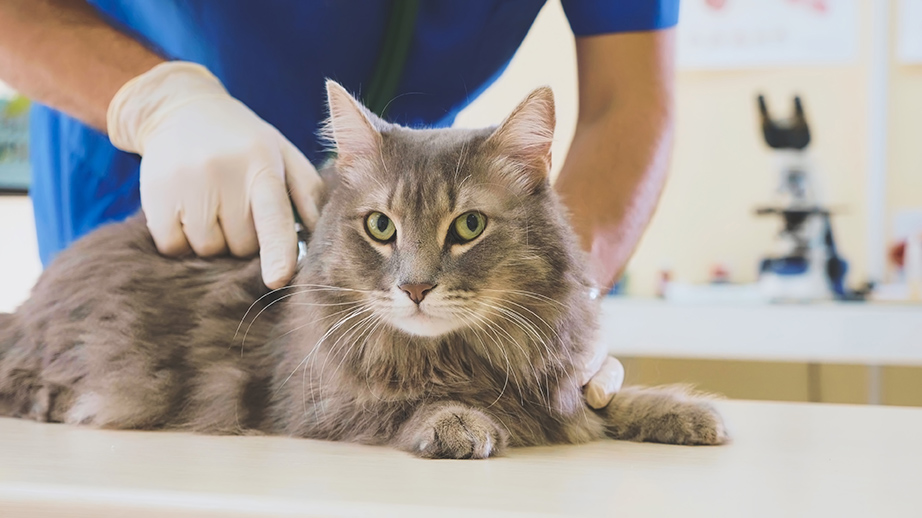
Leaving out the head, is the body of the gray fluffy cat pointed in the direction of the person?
no

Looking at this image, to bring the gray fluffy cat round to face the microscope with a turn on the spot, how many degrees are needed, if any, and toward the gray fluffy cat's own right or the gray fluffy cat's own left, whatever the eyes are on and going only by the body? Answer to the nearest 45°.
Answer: approximately 90° to the gray fluffy cat's own left

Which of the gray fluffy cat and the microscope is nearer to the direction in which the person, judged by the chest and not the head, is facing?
the gray fluffy cat

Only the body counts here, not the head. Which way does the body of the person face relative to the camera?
toward the camera

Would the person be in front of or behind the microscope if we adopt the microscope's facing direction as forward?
in front

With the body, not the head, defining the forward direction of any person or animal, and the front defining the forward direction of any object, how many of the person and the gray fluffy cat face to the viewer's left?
0

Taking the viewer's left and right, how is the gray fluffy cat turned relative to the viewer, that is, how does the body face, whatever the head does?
facing the viewer and to the right of the viewer

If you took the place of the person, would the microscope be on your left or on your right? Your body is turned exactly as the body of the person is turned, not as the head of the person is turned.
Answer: on your left

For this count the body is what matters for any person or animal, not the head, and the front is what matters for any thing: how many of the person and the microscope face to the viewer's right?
0
